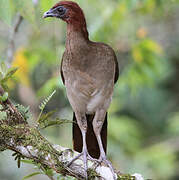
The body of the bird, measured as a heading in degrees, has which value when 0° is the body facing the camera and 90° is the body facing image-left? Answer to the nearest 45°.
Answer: approximately 0°
